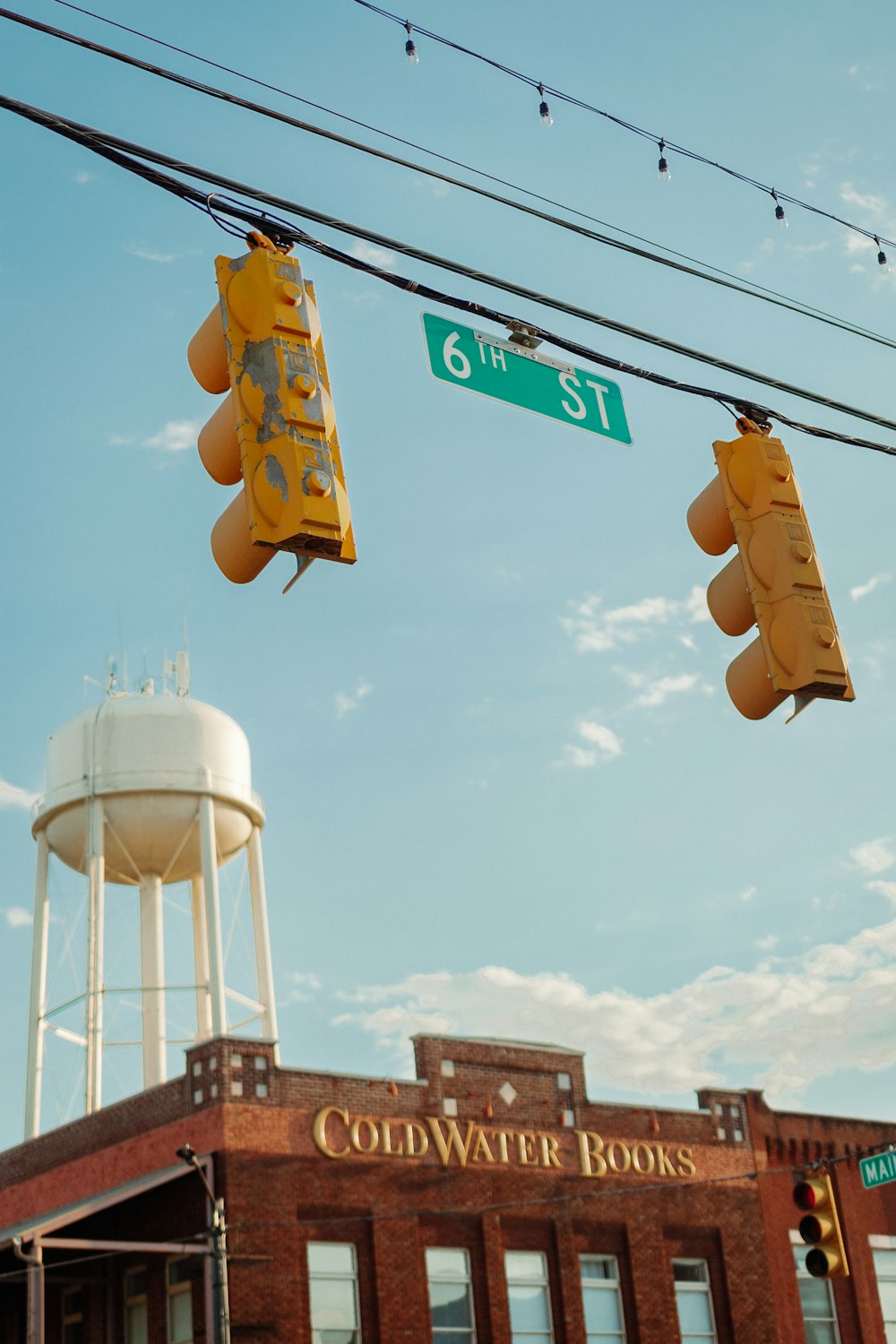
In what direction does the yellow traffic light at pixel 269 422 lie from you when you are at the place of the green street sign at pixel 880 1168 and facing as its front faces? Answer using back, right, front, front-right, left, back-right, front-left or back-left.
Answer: front

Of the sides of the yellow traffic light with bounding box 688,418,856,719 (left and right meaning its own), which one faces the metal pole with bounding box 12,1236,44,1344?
front

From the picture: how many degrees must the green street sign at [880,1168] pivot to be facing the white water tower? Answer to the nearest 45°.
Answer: approximately 135° to its right

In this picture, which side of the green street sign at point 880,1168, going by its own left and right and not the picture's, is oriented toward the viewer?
front

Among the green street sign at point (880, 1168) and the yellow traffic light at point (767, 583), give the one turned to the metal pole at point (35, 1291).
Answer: the yellow traffic light

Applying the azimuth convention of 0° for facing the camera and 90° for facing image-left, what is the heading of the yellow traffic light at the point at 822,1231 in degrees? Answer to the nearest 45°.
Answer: approximately 45°

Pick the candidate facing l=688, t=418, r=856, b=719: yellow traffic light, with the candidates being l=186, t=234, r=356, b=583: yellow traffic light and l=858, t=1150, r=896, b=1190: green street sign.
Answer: the green street sign

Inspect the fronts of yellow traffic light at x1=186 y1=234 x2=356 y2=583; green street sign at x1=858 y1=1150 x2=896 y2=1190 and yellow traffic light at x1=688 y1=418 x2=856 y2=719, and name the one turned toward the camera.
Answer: the green street sign

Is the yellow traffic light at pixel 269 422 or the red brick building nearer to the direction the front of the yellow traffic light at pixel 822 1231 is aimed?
the yellow traffic light

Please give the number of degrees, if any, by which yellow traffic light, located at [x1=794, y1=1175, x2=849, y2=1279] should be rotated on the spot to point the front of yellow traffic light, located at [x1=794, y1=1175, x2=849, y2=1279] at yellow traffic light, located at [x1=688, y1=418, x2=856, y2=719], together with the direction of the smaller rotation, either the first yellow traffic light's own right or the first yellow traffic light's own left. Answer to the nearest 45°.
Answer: approximately 45° to the first yellow traffic light's own left

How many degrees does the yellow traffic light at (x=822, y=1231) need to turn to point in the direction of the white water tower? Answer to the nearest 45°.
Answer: approximately 90° to its right

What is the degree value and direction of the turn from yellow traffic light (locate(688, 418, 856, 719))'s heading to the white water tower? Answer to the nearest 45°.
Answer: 0° — it already faces it

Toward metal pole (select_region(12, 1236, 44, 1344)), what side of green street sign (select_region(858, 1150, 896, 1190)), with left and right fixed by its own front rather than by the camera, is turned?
right

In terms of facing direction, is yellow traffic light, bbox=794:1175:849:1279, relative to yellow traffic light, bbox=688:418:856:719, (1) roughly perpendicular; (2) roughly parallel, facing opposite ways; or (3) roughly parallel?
roughly perpendicular

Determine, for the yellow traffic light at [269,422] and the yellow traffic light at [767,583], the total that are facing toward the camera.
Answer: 0

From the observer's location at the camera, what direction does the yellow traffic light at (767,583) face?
facing away from the viewer and to the left of the viewer
